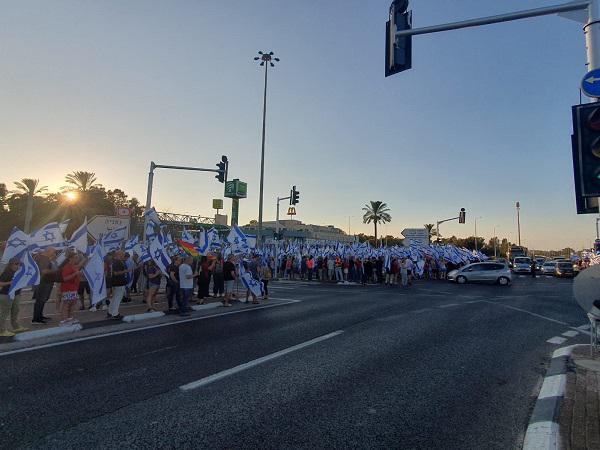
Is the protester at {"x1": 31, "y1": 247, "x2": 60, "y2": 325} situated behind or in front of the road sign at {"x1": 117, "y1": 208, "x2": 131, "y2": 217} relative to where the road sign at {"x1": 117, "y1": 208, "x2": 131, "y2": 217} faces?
in front

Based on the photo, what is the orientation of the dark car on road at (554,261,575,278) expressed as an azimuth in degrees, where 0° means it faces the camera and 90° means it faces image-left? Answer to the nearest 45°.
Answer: approximately 45°

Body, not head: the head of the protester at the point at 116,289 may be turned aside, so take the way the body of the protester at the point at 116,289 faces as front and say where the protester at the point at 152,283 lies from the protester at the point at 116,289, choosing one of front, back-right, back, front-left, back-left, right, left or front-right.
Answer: front-left

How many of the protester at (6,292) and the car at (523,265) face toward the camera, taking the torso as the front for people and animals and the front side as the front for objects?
1

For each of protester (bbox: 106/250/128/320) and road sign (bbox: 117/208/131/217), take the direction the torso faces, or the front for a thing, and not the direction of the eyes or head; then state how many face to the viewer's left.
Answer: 0

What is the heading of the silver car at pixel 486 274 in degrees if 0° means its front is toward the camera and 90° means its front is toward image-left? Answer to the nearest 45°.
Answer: approximately 90°

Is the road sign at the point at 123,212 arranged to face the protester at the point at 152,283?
yes

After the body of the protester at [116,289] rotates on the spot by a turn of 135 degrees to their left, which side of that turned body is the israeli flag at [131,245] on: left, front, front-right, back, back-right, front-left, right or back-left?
front-right

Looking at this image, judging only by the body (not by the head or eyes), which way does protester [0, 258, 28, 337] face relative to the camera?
to the viewer's right

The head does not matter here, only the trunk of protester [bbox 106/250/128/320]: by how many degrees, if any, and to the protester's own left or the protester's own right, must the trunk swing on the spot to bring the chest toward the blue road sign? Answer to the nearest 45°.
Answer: approximately 45° to the protester's own right

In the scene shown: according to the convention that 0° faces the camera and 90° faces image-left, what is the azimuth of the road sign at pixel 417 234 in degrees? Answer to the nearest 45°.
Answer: approximately 0°
